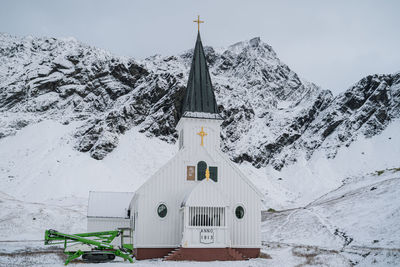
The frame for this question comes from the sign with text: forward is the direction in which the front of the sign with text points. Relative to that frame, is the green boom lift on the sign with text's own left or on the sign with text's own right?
on the sign with text's own right

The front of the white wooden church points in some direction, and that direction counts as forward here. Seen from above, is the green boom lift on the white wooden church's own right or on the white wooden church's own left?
on the white wooden church's own right

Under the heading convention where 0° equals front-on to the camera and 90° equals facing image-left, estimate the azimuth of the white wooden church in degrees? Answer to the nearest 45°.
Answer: approximately 0°

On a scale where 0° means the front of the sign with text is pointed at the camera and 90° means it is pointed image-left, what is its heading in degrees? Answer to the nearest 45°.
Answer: approximately 0°
